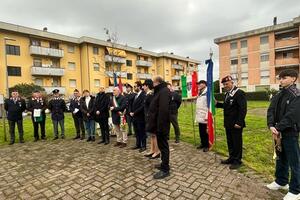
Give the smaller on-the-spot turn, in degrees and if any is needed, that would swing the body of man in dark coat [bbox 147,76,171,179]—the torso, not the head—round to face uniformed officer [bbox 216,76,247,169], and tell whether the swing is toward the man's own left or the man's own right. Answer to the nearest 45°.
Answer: approximately 180°

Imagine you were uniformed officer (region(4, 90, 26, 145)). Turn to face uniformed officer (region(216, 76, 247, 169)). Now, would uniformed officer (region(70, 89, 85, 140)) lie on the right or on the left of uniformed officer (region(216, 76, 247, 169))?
left

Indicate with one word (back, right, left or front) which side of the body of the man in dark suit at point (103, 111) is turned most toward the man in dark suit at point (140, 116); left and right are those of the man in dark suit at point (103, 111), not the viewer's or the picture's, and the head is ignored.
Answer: left

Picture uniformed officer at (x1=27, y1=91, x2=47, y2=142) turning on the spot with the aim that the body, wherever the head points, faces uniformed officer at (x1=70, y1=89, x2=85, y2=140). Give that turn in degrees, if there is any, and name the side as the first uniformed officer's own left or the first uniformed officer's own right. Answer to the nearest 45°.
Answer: approximately 45° to the first uniformed officer's own left

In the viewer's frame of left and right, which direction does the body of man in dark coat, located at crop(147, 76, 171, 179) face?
facing to the left of the viewer

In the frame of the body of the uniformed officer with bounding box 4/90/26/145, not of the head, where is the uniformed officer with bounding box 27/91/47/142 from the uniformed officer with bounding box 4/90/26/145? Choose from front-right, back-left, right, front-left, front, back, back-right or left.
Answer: left

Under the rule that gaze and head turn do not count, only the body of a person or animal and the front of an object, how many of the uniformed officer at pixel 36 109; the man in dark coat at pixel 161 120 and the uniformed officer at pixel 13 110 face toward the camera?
2

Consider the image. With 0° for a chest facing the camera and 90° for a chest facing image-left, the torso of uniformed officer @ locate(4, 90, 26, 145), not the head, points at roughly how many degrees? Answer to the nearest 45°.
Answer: approximately 0°

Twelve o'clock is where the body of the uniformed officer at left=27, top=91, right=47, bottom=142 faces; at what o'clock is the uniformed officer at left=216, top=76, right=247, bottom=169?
the uniformed officer at left=216, top=76, right=247, bottom=169 is roughly at 11 o'clock from the uniformed officer at left=27, top=91, right=47, bottom=142.

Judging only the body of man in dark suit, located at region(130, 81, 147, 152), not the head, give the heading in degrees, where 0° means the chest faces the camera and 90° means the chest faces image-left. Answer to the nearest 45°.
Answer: approximately 45°
